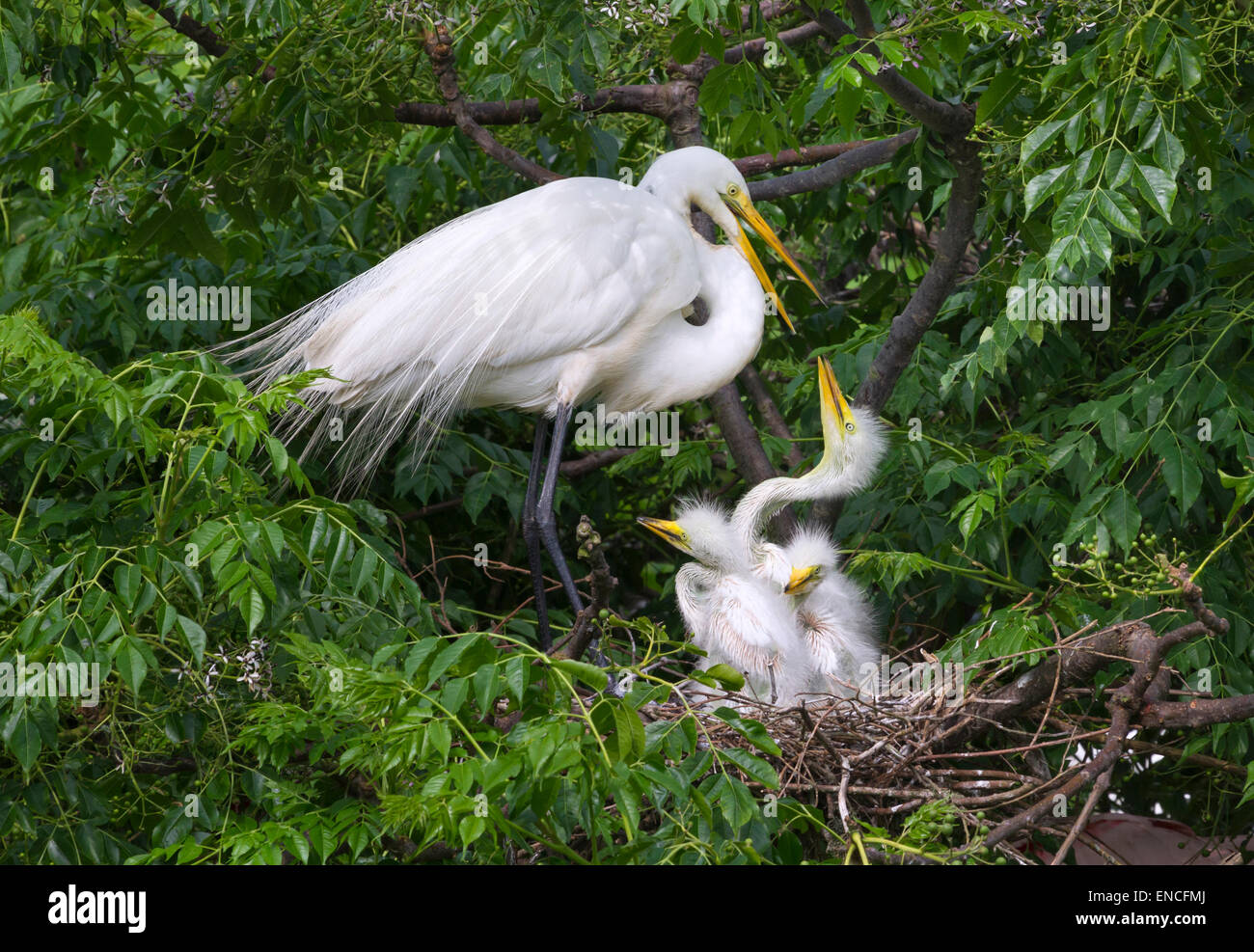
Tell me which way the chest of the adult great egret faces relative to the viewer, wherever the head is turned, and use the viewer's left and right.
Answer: facing to the right of the viewer

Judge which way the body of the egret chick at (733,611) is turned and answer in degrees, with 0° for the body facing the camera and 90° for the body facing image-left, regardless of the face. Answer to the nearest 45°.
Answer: approximately 90°

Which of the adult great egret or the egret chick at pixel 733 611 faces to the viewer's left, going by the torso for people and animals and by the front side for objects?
the egret chick

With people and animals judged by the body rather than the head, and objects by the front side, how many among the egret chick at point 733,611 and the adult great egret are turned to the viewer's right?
1

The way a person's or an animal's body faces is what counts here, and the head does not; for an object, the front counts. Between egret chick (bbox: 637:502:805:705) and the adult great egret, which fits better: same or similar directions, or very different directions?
very different directions
